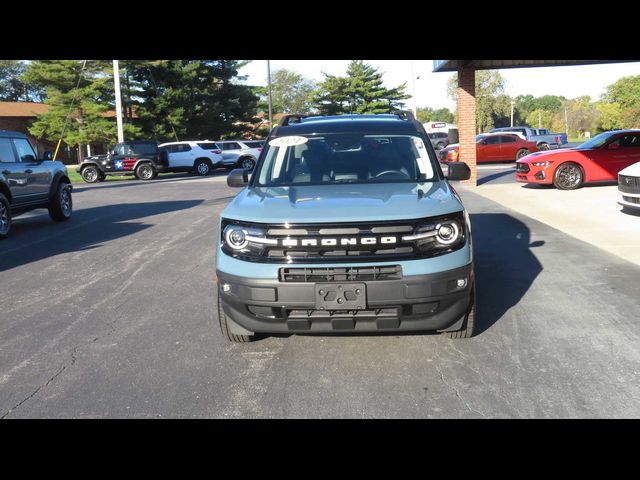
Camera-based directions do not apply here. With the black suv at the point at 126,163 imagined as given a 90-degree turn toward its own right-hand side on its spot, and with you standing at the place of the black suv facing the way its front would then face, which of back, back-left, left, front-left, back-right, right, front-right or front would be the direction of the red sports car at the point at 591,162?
back-right

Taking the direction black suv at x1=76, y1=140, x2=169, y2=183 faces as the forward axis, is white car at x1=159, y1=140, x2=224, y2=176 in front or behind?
behind

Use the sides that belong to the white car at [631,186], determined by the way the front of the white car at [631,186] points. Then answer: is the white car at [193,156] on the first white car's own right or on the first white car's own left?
on the first white car's own right

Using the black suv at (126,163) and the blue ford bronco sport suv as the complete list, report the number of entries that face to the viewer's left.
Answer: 1

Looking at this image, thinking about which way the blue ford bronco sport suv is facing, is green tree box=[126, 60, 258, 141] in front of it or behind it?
behind

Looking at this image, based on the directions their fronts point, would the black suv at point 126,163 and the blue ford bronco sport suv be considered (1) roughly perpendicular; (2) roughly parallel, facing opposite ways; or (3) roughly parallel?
roughly perpendicular

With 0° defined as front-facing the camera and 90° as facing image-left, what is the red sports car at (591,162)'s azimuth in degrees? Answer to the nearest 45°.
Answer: approximately 45°

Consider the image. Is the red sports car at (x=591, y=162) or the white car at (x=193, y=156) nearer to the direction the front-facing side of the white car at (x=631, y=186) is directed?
the white car

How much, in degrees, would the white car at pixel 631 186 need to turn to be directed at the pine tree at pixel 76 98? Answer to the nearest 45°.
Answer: approximately 90° to its right

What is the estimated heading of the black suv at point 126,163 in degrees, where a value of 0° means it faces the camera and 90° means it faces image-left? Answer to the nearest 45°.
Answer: approximately 90°

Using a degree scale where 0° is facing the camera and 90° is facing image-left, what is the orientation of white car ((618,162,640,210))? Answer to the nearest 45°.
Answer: approximately 45°

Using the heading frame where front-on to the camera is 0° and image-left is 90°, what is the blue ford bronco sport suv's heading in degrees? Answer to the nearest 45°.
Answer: approximately 0°

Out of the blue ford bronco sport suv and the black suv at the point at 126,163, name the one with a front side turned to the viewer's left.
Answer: the black suv

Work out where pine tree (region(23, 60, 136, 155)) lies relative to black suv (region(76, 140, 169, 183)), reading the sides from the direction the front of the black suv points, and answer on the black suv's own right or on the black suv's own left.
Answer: on the black suv's own right
